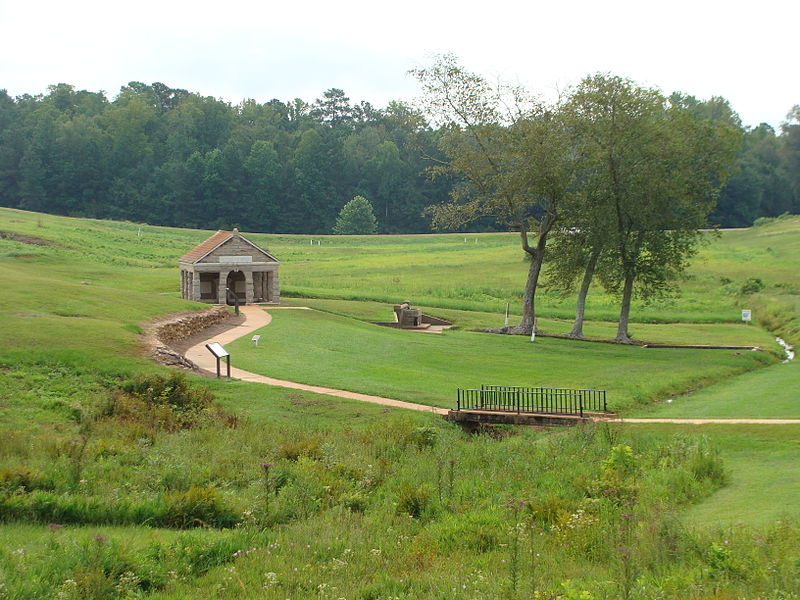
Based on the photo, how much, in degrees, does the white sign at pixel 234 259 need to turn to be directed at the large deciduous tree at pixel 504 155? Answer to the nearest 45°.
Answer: approximately 90° to its left

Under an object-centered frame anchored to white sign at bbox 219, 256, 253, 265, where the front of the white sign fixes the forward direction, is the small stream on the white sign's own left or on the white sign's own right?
on the white sign's own left

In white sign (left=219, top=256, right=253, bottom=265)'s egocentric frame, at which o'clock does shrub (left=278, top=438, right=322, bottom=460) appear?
The shrub is roughly at 12 o'clock from the white sign.

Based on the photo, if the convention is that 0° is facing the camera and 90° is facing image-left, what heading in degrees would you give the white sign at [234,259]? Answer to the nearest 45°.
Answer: approximately 0°

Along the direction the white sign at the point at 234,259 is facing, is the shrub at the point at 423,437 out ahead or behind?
ahead

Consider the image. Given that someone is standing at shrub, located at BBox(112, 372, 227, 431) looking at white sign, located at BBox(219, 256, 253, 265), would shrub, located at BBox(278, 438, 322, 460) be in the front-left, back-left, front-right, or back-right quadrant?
back-right

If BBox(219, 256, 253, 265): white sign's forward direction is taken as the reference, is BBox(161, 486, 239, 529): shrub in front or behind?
in front

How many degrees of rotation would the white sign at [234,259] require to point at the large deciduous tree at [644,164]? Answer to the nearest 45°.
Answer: approximately 90° to its left

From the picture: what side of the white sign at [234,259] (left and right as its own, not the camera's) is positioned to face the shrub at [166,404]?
front
